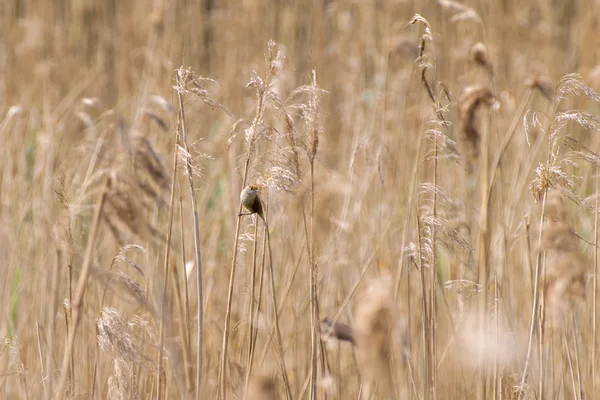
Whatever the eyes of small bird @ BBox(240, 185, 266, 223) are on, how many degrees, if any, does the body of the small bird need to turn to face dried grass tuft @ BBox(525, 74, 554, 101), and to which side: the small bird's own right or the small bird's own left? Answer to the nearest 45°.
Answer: approximately 180°

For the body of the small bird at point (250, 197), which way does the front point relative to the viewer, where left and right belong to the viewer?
facing the viewer and to the left of the viewer
